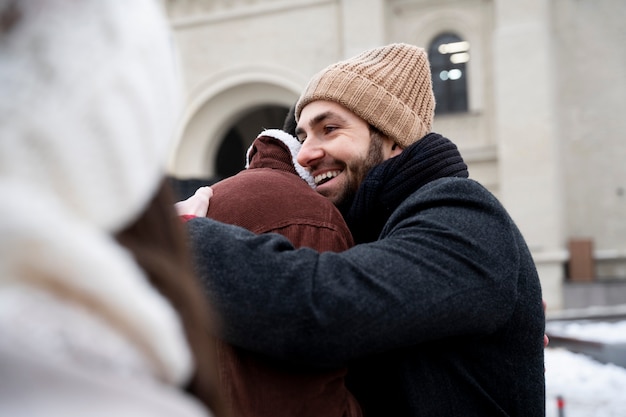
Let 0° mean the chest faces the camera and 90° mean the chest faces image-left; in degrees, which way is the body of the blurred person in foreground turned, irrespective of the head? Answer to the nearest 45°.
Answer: approximately 225°

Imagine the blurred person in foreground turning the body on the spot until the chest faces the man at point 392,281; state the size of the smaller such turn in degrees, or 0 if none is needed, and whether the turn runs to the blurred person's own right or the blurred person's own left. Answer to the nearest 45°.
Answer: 0° — they already face them

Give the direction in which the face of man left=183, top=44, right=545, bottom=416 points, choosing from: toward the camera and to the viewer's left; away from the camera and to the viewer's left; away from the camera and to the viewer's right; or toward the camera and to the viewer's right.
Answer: toward the camera and to the viewer's left
